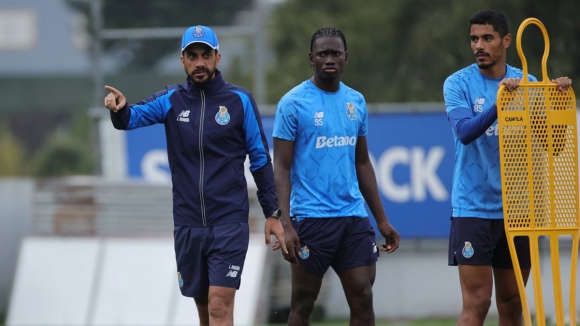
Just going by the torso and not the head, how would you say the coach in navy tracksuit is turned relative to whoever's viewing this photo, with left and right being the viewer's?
facing the viewer

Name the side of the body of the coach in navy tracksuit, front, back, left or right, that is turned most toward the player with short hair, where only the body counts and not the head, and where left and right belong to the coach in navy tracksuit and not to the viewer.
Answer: left

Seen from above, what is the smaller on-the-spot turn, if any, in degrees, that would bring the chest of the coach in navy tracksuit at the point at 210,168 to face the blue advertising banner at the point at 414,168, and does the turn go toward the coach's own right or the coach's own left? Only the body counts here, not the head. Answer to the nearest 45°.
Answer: approximately 135° to the coach's own left

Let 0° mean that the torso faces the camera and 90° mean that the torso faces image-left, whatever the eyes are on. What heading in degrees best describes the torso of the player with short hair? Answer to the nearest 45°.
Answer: approximately 315°

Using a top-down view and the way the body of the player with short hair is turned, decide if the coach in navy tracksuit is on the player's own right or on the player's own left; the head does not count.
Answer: on the player's own right

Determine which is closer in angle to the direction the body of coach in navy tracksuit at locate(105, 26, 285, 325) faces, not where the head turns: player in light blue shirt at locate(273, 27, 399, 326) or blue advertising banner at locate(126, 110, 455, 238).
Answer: the player in light blue shirt

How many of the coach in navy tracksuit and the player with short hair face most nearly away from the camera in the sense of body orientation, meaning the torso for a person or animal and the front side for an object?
0

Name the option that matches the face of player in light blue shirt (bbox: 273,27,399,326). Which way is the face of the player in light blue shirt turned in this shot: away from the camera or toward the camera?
toward the camera

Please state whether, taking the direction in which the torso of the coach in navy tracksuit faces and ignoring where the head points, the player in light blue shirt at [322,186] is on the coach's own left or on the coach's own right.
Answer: on the coach's own left

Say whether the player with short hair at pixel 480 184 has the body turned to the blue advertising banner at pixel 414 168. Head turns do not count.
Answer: no
